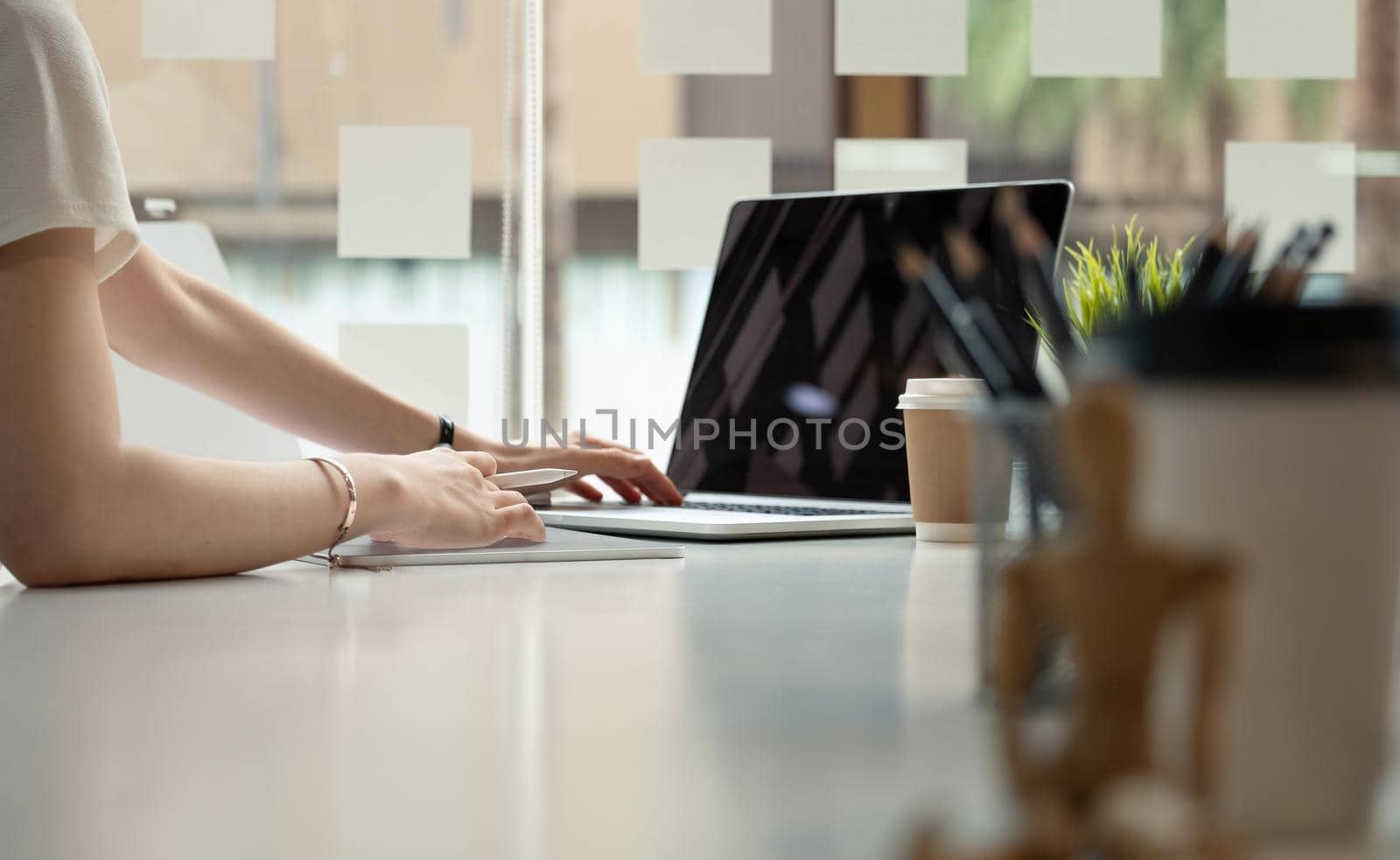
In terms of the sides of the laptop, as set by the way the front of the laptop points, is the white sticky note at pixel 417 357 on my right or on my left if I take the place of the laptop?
on my right

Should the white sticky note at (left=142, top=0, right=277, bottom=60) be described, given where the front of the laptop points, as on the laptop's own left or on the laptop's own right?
on the laptop's own right

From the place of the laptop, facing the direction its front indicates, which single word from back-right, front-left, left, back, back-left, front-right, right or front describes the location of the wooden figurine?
front-left

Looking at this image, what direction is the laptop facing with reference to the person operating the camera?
facing the viewer and to the left of the viewer

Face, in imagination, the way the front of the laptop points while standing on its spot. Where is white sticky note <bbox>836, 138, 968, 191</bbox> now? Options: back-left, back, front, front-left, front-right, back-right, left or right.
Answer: back-right

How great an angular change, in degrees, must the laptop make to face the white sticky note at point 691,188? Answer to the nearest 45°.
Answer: approximately 135° to its right

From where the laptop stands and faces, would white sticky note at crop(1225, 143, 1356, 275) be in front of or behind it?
behind

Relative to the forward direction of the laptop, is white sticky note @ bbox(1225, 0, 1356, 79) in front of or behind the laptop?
behind

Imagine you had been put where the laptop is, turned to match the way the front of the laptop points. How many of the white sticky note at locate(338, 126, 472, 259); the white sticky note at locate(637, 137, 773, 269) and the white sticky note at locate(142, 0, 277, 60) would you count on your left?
0

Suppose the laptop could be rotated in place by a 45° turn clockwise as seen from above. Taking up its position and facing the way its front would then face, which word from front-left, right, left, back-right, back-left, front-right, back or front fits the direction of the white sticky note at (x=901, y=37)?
right
